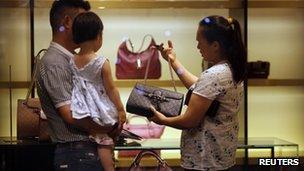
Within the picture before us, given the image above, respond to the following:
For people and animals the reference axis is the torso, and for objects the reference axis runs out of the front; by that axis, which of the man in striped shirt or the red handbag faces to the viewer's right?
the man in striped shirt

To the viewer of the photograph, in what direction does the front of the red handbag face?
facing the viewer

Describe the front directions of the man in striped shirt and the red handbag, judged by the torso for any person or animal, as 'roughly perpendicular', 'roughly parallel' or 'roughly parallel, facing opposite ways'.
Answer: roughly perpendicular

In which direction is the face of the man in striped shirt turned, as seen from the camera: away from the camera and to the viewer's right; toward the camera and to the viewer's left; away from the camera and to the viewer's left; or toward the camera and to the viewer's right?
away from the camera and to the viewer's right

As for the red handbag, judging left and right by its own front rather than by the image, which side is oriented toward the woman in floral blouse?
front

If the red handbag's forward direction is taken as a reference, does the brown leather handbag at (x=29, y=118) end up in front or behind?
in front

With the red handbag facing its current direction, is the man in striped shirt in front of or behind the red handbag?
in front

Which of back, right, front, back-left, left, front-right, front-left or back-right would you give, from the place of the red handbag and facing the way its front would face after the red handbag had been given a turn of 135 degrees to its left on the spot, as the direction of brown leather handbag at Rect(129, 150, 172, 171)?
back-right

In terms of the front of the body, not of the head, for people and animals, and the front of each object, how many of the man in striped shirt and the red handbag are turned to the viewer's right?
1

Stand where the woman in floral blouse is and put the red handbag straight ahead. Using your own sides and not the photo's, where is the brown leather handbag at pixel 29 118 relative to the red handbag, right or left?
left

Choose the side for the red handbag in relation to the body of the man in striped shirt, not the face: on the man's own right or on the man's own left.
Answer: on the man's own left

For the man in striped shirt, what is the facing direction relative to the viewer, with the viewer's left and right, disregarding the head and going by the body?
facing to the right of the viewer
